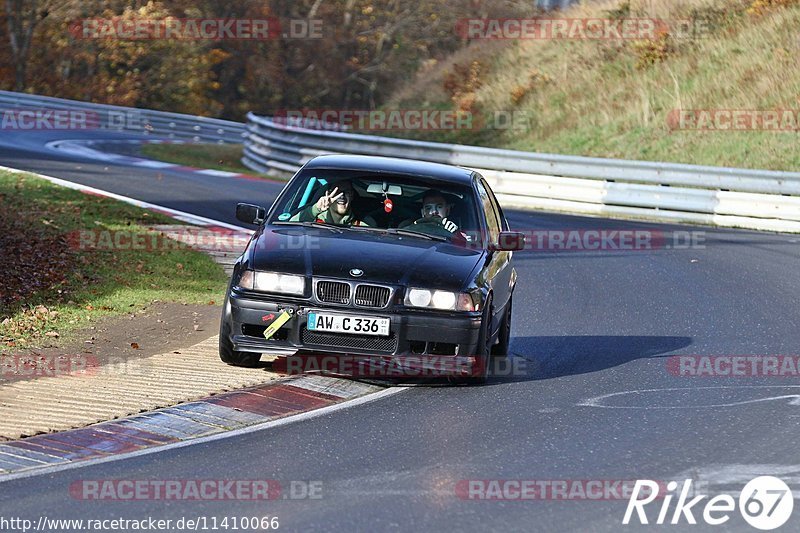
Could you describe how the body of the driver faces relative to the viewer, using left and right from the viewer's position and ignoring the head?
facing the viewer

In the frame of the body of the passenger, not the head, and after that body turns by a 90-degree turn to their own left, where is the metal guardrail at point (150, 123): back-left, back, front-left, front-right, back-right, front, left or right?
left

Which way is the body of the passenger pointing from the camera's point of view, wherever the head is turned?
toward the camera

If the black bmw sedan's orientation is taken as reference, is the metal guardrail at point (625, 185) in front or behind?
behind

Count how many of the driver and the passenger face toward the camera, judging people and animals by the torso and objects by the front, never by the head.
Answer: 2

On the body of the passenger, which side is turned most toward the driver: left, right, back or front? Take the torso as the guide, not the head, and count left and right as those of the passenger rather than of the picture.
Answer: left

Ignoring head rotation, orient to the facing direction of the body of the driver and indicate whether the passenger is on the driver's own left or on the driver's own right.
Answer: on the driver's own right

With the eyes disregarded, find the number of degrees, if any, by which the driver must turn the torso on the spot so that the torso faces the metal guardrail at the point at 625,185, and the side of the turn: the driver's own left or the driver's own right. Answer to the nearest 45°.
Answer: approximately 180°

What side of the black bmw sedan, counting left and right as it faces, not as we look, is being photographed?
front
